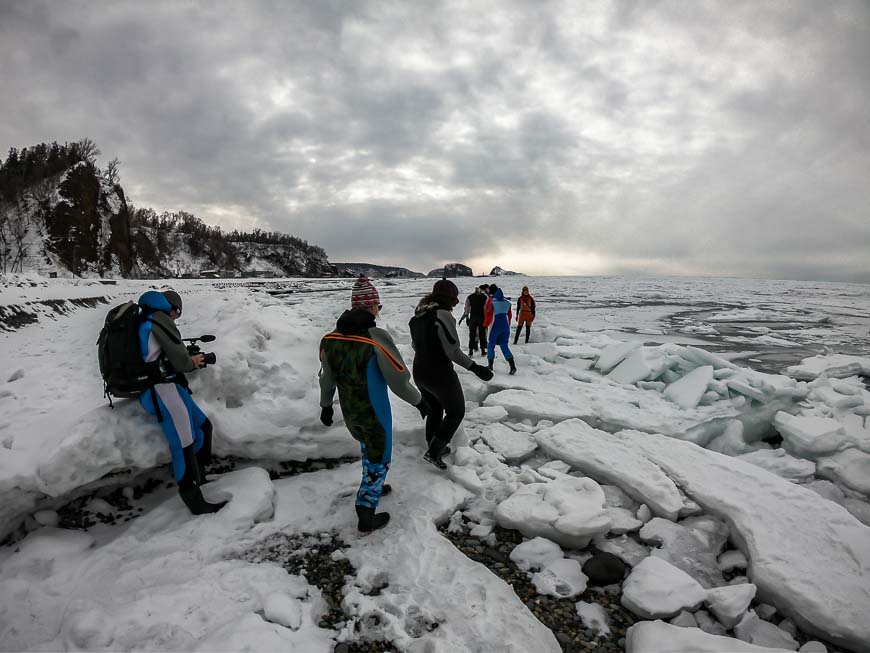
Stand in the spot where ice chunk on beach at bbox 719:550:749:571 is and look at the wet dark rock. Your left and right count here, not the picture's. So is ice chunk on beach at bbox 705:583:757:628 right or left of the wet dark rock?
left

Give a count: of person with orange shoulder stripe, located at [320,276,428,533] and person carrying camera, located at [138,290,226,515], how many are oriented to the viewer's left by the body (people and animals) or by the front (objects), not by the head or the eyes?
0

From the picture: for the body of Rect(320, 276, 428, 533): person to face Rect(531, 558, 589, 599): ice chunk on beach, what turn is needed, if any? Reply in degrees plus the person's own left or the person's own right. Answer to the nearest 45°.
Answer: approximately 90° to the person's own right

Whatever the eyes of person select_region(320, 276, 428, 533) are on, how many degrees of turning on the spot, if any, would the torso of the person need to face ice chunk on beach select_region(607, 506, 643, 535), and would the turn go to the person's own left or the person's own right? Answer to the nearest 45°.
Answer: approximately 45° to the person's own right

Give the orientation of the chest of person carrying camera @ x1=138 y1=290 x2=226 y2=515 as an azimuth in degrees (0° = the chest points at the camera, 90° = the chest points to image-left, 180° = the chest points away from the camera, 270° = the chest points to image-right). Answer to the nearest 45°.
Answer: approximately 270°

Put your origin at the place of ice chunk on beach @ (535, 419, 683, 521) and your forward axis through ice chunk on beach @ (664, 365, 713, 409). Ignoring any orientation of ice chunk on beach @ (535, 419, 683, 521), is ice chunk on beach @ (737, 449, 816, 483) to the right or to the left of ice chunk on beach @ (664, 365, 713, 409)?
right

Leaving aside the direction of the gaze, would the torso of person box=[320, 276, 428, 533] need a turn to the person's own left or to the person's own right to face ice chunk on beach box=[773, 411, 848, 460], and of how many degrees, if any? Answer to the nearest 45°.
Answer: approximately 45° to the person's own right

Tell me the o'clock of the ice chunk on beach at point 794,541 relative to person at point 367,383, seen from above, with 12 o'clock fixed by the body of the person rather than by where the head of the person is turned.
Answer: The ice chunk on beach is roughly at 2 o'clock from the person.

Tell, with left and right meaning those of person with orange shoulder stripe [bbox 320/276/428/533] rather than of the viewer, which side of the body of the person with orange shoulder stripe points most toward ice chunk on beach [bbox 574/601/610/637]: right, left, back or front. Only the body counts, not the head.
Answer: right

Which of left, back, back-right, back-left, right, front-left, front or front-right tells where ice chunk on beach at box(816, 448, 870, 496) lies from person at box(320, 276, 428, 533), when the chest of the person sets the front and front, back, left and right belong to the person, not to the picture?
front-right

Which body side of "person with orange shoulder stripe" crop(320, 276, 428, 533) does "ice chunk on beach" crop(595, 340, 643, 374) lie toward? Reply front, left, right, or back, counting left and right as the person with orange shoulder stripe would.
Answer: front

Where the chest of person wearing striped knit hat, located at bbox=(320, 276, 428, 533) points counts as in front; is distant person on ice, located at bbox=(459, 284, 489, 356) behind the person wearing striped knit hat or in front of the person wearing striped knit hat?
in front

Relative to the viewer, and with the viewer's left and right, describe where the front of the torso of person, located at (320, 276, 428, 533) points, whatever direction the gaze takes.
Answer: facing away from the viewer and to the right of the viewer

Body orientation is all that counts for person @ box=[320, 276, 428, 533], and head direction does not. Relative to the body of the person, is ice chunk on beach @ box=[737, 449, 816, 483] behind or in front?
in front

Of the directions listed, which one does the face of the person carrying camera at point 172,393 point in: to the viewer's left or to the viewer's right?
to the viewer's right
